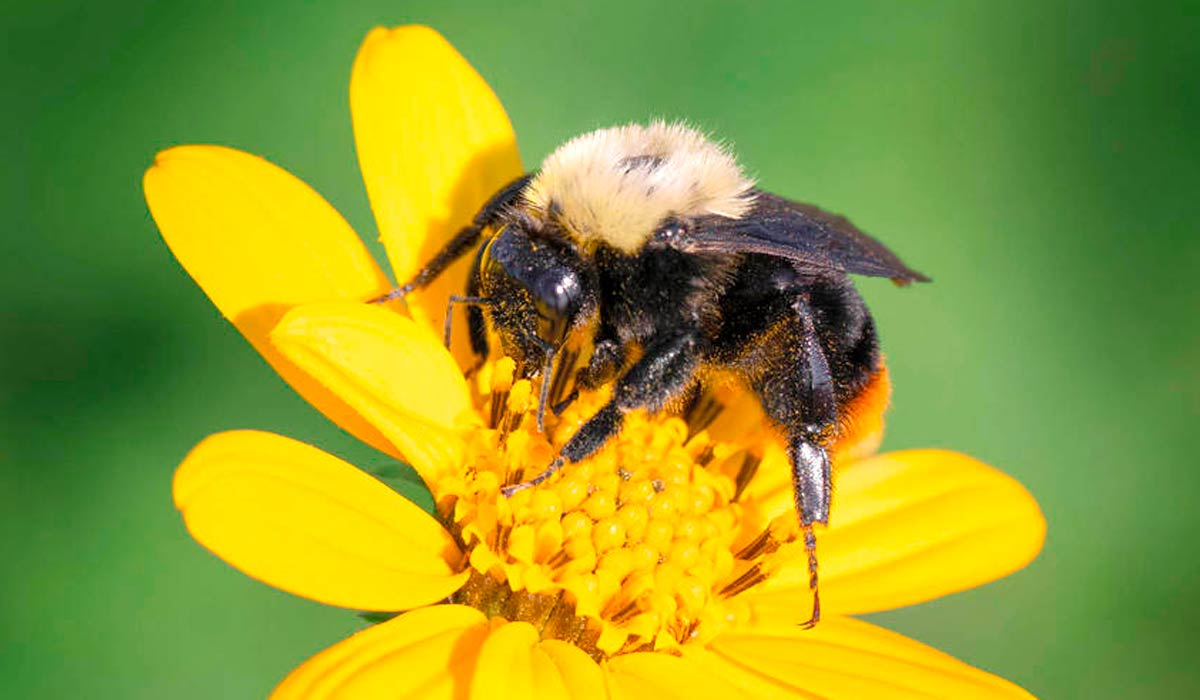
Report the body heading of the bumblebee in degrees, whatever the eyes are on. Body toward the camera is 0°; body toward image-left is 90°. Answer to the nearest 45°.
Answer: approximately 45°
